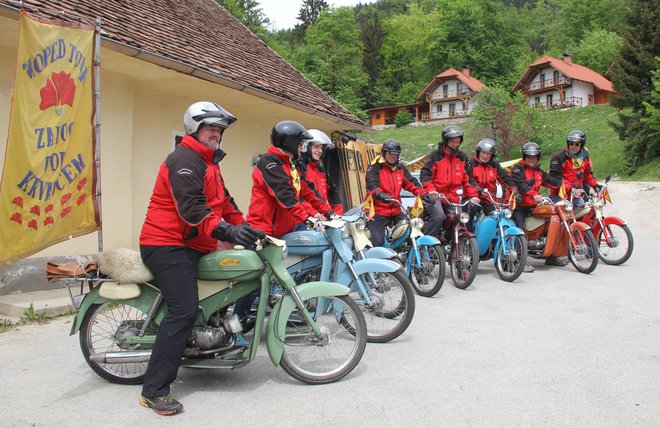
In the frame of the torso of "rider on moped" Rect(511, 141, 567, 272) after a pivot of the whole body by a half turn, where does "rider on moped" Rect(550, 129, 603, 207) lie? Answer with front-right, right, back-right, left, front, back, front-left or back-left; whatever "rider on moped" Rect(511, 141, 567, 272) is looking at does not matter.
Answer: right

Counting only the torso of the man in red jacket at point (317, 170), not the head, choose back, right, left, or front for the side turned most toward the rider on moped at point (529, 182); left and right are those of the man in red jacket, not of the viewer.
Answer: left

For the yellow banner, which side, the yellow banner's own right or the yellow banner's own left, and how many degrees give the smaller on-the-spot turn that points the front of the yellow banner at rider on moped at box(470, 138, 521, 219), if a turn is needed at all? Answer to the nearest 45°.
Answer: approximately 45° to the yellow banner's own left

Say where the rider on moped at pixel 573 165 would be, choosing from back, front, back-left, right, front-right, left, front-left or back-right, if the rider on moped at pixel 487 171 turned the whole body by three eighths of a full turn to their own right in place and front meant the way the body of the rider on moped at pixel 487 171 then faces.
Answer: back-right

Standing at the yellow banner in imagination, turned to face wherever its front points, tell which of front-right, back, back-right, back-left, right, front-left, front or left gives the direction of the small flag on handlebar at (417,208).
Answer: front-left

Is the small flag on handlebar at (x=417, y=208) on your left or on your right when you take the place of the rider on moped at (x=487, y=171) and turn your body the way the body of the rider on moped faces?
on your right

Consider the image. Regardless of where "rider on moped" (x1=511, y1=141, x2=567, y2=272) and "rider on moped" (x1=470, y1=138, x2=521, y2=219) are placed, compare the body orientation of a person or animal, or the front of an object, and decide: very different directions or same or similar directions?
same or similar directions

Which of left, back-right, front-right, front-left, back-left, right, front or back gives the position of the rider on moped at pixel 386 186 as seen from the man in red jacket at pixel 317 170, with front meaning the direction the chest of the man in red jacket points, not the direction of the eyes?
left

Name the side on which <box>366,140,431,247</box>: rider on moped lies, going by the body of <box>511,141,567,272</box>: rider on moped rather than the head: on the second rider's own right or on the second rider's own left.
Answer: on the second rider's own right

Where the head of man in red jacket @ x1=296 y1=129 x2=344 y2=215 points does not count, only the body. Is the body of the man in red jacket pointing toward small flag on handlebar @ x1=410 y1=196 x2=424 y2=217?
no

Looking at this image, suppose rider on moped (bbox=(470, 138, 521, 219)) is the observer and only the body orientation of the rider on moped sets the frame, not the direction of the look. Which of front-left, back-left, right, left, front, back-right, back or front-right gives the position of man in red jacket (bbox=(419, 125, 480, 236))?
right

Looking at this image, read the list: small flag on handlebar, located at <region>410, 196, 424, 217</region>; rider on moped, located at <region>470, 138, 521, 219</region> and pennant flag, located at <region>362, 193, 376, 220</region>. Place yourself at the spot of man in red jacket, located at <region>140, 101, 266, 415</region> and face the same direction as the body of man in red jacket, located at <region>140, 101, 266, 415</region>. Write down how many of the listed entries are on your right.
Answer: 0

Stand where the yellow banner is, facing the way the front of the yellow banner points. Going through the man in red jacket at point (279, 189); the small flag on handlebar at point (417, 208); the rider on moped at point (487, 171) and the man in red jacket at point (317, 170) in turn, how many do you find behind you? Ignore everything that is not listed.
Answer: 0

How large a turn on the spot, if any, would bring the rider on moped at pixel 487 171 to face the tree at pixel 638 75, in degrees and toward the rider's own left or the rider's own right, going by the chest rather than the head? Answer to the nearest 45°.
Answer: approximately 135° to the rider's own left

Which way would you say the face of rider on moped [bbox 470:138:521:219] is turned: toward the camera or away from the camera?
toward the camera
